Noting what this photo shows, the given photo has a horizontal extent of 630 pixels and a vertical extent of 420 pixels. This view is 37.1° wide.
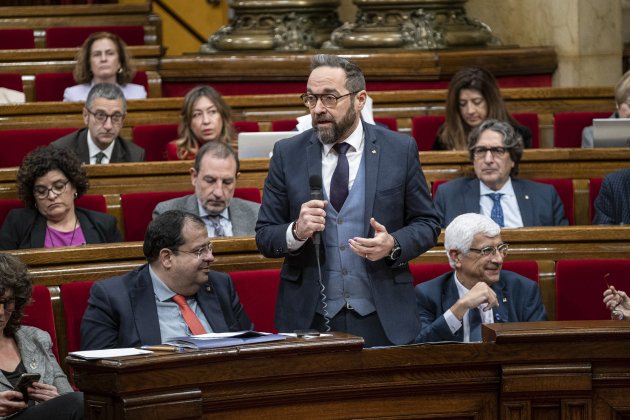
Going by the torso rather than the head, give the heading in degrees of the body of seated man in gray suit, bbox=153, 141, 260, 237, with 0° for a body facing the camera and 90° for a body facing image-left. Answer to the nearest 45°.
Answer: approximately 0°

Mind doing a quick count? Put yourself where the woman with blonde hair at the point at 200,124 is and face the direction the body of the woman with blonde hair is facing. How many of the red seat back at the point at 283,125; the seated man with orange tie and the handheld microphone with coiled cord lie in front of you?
2

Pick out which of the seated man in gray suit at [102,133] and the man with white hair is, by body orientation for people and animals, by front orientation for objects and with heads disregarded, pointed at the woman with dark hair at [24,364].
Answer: the seated man in gray suit

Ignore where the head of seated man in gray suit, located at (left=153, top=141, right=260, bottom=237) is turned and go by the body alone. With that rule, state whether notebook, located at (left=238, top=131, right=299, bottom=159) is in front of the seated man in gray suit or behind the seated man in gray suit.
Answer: behind
